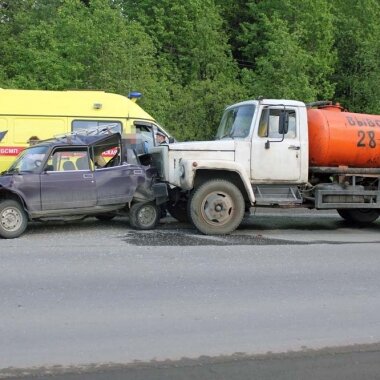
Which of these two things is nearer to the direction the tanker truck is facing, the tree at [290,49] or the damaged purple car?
the damaged purple car

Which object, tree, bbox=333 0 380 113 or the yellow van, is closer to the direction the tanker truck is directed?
the yellow van

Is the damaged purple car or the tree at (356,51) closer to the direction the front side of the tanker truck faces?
the damaged purple car

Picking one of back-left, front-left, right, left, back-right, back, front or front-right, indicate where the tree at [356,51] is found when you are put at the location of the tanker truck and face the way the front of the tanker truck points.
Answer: right

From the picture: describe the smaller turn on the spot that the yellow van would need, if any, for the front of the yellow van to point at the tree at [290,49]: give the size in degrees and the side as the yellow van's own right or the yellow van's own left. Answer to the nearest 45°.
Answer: approximately 45° to the yellow van's own left

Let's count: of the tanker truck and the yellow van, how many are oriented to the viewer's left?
1

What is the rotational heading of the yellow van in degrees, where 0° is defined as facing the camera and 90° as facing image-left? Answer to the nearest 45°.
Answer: approximately 270°

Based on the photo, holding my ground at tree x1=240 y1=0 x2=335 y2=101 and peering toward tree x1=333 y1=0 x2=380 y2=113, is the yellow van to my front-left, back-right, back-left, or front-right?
back-right

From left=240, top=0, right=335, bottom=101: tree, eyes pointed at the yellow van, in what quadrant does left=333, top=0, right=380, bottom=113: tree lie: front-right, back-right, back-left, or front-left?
back-left

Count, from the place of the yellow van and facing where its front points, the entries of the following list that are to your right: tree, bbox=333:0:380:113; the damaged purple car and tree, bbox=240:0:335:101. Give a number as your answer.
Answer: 1

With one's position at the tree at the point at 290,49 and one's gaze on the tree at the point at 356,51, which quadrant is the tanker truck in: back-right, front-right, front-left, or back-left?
back-right

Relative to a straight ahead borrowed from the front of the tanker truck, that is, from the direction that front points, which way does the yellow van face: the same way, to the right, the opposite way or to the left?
the opposite way

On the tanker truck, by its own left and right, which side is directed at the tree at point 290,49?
right

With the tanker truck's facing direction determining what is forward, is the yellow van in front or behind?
in front

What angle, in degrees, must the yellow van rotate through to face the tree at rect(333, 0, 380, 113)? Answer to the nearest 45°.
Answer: approximately 45° to its left

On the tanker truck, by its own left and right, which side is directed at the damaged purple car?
front

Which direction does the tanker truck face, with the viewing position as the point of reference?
facing to the left of the viewer
